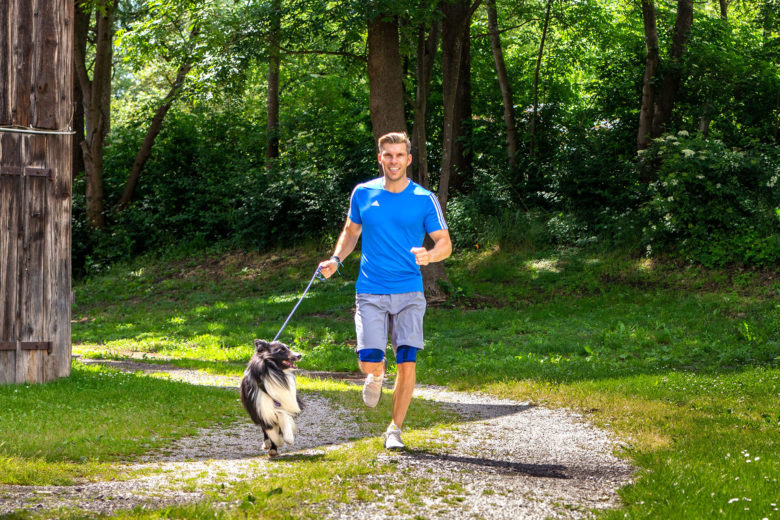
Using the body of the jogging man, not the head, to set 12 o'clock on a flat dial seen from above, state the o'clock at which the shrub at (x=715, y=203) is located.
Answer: The shrub is roughly at 7 o'clock from the jogging man.

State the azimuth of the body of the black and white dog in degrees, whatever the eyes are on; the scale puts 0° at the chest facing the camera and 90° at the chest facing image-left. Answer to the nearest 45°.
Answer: approximately 315°

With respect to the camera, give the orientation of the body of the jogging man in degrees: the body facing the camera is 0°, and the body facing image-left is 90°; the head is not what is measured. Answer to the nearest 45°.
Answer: approximately 0°

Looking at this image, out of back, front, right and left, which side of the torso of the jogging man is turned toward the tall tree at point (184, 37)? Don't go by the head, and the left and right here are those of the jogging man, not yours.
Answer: back

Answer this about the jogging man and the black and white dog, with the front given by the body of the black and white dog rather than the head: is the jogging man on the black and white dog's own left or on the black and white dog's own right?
on the black and white dog's own left

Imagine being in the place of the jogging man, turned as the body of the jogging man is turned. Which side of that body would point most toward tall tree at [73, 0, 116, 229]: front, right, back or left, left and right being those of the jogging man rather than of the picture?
back

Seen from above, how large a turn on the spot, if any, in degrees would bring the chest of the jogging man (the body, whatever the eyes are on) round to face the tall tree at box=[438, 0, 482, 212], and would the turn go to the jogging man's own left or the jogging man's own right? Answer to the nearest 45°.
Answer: approximately 180°

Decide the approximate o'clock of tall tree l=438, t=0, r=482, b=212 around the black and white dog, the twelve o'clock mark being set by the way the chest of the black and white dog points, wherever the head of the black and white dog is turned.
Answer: The tall tree is roughly at 8 o'clock from the black and white dog.
